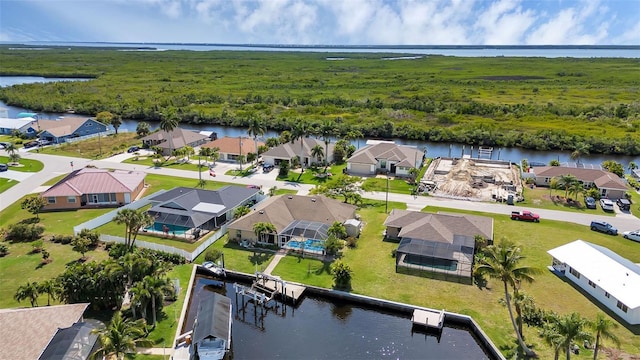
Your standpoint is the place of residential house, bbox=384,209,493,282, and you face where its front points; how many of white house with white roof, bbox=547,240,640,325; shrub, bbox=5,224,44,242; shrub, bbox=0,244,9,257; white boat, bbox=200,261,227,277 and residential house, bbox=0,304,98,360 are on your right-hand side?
1

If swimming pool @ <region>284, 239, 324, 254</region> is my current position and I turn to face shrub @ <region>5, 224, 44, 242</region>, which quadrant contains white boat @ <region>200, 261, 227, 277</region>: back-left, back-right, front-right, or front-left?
front-left

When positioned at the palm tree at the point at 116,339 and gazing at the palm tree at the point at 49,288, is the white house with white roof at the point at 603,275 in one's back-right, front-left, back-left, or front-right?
back-right

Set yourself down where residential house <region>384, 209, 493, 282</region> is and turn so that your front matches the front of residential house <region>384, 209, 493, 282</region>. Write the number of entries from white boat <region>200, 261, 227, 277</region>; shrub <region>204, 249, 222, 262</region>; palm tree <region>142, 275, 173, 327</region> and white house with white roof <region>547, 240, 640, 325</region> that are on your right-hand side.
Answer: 1

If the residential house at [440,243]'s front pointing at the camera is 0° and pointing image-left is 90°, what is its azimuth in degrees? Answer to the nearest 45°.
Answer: approximately 180°

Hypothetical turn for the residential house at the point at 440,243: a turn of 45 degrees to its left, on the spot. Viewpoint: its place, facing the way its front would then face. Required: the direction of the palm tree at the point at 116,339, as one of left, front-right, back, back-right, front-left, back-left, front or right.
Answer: left

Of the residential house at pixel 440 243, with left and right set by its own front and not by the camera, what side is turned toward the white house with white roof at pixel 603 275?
right
